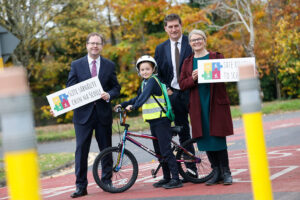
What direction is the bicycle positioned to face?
to the viewer's left

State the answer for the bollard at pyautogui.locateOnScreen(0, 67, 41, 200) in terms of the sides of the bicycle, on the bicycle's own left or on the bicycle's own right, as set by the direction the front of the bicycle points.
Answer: on the bicycle's own left

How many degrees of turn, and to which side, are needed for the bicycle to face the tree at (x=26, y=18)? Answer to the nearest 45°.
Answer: approximately 90° to its right

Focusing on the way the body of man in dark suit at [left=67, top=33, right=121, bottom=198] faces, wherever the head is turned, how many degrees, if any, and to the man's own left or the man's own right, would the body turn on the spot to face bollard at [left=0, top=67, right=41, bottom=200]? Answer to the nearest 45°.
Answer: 0° — they already face it

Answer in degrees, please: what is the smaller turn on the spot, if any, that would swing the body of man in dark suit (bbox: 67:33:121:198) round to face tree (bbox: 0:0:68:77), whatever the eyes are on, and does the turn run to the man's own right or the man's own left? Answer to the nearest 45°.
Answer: approximately 180°

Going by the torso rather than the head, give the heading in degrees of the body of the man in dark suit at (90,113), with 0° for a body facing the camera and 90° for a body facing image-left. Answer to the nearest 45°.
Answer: approximately 0°

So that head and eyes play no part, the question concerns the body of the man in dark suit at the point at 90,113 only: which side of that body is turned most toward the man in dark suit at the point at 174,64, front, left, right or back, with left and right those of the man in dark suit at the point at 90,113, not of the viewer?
left

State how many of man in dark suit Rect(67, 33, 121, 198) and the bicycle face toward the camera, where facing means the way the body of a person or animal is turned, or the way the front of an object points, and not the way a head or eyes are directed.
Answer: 1

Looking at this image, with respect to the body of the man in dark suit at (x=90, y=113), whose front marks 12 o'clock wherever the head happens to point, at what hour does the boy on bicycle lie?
The boy on bicycle is roughly at 10 o'clock from the man in dark suit.

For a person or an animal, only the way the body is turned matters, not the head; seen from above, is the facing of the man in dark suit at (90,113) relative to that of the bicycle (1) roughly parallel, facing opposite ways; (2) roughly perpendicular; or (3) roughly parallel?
roughly perpendicular
